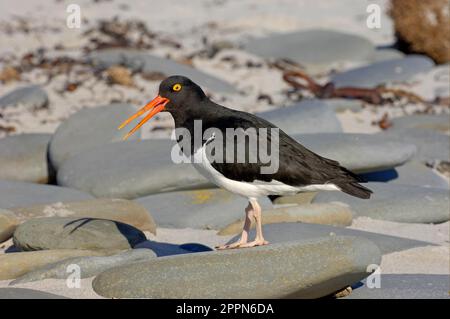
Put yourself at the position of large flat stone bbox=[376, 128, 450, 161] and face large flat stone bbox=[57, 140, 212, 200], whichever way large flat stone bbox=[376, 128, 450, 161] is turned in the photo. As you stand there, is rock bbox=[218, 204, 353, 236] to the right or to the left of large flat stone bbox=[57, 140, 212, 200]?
left

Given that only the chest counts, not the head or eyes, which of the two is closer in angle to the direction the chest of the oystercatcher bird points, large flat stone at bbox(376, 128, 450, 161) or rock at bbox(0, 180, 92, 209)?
the rock

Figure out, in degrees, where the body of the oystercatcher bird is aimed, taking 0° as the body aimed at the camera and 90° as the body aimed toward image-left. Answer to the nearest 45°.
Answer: approximately 90°

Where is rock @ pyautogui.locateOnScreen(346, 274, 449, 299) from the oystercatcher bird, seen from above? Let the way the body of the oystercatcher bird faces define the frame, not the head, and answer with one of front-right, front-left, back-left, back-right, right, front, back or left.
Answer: back

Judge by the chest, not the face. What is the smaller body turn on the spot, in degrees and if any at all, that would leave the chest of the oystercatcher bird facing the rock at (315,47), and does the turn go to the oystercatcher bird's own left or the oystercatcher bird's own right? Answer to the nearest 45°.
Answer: approximately 90° to the oystercatcher bird's own right

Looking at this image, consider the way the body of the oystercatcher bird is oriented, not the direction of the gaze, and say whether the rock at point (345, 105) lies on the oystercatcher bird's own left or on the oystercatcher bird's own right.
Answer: on the oystercatcher bird's own right

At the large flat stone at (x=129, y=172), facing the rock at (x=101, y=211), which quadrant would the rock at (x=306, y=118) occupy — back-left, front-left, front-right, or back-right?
back-left

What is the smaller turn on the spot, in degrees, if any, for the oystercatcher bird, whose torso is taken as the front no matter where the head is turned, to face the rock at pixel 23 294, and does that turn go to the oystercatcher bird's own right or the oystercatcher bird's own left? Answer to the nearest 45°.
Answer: approximately 45° to the oystercatcher bird's own left

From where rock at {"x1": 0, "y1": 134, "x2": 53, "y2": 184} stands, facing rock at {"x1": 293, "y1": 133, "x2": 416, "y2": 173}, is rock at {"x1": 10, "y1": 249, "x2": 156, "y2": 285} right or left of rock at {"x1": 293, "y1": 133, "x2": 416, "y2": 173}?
right

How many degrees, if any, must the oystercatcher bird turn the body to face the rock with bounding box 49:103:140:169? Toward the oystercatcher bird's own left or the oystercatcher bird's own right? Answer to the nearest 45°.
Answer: approximately 45° to the oystercatcher bird's own right

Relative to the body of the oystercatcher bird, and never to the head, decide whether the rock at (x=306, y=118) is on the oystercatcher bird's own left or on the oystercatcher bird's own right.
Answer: on the oystercatcher bird's own right
